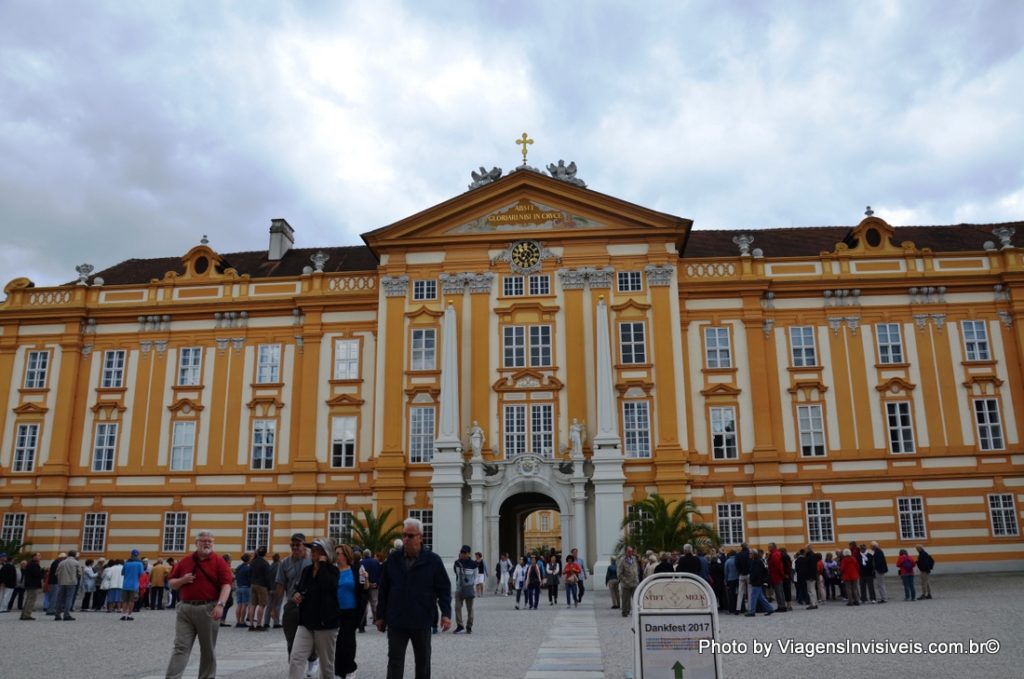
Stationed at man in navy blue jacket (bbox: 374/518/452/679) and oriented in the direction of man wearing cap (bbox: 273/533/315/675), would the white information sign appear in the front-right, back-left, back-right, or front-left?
back-right

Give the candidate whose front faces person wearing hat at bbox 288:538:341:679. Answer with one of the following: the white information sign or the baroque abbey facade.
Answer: the baroque abbey facade

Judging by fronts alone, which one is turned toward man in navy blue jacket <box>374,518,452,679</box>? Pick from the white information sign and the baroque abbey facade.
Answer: the baroque abbey facade

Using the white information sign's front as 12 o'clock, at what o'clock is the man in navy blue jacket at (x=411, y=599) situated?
The man in navy blue jacket is roughly at 3 o'clock from the white information sign.

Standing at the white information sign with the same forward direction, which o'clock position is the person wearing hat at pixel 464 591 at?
The person wearing hat is roughly at 5 o'clock from the white information sign.

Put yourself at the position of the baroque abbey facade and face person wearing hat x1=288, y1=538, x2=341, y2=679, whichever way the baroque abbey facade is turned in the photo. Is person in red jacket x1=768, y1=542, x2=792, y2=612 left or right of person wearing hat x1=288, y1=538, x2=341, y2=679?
left

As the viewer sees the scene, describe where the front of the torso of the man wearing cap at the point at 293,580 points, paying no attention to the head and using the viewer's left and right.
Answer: facing the viewer and to the right of the viewer

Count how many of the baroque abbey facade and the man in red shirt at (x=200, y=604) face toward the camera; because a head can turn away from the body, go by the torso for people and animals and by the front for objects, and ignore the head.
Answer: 2

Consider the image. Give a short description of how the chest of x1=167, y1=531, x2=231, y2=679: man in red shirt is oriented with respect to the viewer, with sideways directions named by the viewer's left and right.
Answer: facing the viewer

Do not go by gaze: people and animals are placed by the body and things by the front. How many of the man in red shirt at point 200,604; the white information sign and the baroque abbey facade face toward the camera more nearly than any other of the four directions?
3

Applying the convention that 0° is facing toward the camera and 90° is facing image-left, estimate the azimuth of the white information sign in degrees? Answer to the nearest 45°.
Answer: approximately 0°

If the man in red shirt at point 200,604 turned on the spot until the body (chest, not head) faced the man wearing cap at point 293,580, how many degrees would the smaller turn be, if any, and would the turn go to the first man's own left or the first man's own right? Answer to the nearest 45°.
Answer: approximately 135° to the first man's own left

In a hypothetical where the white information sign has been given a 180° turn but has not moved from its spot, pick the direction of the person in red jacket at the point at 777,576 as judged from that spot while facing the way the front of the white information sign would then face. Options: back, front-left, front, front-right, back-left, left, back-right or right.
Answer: front

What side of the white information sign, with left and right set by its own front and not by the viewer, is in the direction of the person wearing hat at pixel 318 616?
right

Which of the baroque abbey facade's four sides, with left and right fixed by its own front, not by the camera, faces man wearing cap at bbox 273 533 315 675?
front

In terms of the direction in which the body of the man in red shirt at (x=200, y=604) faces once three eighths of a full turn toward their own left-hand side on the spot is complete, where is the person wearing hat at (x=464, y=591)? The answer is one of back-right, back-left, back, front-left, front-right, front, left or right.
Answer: front
